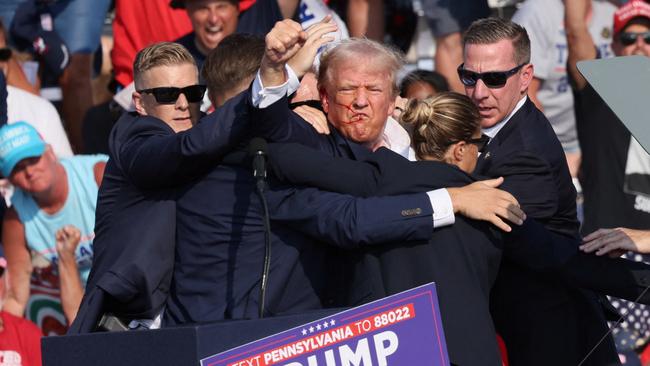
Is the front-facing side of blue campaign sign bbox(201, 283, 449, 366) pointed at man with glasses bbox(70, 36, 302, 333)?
no

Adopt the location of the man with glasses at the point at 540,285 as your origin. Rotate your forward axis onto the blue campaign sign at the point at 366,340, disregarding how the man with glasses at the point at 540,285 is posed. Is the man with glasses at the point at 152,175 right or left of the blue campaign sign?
right

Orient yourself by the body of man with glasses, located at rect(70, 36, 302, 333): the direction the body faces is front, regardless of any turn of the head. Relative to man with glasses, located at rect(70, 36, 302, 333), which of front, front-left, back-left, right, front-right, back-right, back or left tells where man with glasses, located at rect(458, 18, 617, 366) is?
front

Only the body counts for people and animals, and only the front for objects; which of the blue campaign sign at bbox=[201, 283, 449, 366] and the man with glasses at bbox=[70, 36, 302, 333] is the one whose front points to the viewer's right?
the man with glasses

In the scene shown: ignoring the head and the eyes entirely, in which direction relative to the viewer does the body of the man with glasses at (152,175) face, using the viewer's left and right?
facing to the right of the viewer

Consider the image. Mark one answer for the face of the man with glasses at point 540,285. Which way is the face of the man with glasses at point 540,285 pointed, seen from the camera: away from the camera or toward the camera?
toward the camera

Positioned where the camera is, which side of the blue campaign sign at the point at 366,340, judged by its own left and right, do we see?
front
